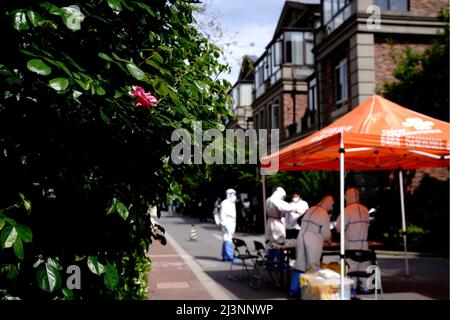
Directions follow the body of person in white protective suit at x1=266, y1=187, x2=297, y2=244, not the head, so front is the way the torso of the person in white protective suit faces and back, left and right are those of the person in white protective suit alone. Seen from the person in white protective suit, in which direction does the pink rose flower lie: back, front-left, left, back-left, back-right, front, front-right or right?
right

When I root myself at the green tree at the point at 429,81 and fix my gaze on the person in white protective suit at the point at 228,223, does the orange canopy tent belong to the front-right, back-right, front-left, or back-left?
front-left

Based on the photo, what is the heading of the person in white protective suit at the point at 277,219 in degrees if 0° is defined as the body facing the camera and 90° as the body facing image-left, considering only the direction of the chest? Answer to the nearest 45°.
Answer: approximately 270°

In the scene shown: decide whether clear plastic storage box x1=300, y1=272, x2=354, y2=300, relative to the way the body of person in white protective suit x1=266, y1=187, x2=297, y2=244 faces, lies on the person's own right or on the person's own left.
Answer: on the person's own right

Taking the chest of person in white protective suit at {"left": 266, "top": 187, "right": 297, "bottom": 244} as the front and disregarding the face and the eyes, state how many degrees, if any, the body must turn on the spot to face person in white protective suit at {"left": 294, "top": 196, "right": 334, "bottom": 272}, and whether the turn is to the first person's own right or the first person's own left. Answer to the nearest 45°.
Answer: approximately 90° to the first person's own right

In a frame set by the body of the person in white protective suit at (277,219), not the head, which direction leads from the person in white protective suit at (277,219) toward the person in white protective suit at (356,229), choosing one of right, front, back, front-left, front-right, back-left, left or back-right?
front-right

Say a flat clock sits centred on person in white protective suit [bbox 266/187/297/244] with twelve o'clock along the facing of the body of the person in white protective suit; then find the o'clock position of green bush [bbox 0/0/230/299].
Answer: The green bush is roughly at 3 o'clock from the person in white protective suit.
